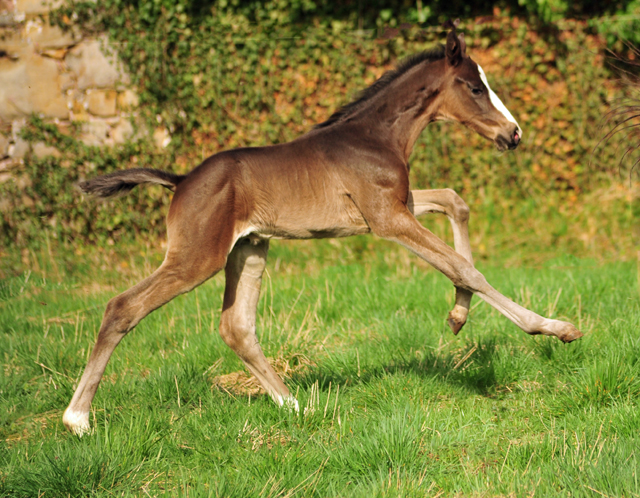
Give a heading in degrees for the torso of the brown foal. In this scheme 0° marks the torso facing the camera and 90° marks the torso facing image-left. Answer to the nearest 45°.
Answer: approximately 270°
